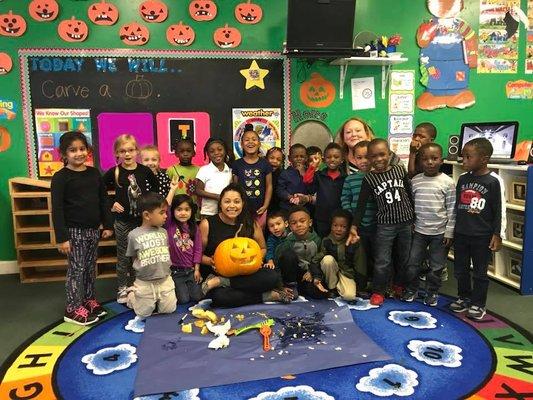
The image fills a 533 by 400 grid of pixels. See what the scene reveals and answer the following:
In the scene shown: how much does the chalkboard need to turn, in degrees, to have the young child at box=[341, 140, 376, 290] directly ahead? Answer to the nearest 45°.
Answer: approximately 45° to its left

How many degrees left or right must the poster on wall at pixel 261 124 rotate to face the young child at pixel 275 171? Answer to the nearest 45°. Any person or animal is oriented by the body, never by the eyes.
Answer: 0° — it already faces them

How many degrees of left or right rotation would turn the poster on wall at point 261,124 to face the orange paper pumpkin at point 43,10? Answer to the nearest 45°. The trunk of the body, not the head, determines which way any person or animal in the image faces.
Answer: approximately 90° to its right

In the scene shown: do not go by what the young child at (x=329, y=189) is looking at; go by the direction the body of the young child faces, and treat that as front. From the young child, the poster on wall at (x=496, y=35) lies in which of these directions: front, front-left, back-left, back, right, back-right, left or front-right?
back-left
